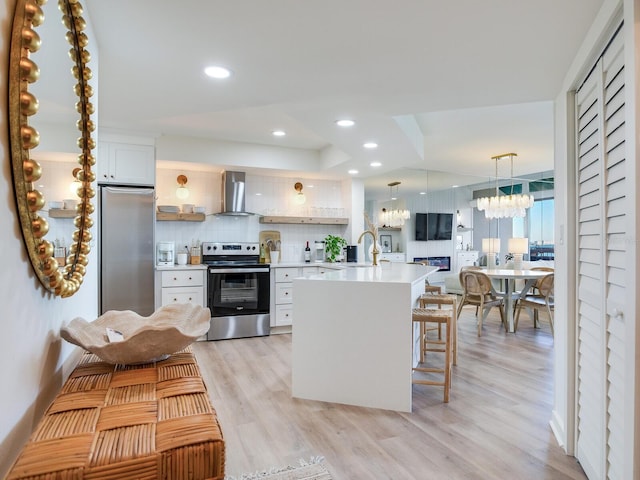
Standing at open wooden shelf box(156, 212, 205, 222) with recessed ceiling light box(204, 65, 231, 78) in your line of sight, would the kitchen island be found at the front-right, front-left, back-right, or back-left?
front-left

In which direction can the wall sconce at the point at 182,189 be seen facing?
toward the camera

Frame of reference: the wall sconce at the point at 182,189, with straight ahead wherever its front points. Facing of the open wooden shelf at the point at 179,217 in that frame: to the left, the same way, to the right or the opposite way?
the same way

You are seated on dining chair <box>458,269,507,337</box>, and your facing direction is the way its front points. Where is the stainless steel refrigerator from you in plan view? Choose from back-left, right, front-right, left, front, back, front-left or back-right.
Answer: back

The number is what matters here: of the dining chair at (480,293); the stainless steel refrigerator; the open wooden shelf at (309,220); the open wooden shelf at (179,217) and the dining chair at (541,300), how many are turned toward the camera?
3

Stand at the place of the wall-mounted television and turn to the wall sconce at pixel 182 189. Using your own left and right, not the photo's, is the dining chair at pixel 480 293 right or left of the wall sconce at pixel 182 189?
left

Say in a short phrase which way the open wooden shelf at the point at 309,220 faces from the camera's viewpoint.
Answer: facing the viewer

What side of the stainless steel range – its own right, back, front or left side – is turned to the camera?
front

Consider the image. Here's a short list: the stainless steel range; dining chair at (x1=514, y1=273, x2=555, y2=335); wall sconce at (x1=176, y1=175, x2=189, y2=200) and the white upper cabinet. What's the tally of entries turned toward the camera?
3

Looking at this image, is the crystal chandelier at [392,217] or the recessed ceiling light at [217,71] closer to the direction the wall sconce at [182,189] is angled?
the recessed ceiling light

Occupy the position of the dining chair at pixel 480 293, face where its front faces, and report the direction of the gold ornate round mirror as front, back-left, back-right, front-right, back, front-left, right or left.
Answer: back-right

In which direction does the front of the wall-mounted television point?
toward the camera

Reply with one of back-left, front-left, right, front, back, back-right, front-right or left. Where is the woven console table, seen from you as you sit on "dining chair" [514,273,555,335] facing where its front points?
back-left

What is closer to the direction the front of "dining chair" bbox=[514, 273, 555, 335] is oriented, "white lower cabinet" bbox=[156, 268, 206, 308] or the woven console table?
the white lower cabinet

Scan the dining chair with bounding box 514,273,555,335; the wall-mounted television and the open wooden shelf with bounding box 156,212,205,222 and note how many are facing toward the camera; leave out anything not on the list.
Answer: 2

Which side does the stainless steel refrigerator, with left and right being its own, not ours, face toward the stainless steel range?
left

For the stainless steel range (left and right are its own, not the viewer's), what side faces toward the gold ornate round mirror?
front

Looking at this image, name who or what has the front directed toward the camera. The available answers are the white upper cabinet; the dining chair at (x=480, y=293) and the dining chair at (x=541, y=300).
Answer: the white upper cabinet

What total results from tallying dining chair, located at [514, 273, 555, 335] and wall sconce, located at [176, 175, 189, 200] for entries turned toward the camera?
1
